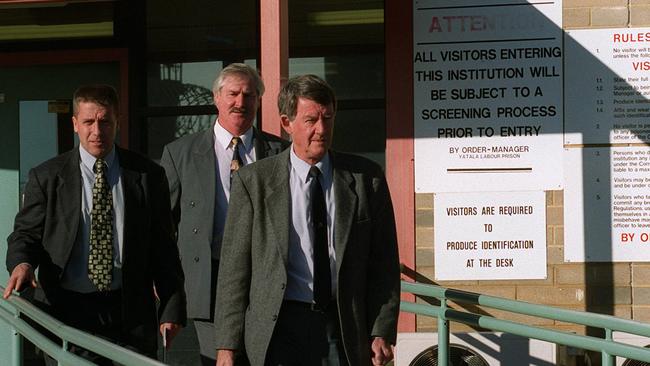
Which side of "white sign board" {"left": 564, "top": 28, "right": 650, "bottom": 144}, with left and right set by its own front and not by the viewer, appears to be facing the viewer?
front

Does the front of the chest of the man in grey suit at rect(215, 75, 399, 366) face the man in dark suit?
no

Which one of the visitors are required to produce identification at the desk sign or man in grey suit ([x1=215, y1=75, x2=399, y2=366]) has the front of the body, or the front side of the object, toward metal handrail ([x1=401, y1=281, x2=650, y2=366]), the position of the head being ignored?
the visitors are required to produce identification at the desk sign

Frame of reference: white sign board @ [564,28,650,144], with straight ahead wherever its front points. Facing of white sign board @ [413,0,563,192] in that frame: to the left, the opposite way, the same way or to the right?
the same way

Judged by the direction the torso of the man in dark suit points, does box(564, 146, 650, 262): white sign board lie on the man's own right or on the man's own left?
on the man's own left

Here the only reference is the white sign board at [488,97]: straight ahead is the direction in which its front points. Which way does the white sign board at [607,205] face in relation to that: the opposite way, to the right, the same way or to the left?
the same way

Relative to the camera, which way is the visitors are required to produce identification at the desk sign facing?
toward the camera

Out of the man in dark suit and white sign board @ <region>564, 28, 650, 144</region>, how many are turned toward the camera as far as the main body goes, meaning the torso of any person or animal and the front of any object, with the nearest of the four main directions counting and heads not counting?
2

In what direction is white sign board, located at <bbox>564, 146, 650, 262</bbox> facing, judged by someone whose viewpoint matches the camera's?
facing the viewer

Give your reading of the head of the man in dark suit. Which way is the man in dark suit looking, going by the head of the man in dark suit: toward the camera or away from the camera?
toward the camera

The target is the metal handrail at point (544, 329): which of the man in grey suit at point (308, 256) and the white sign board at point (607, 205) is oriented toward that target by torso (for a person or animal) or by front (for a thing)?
the white sign board

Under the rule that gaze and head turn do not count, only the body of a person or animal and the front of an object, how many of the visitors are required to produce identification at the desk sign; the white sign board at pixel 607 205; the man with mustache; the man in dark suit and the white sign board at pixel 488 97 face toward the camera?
5

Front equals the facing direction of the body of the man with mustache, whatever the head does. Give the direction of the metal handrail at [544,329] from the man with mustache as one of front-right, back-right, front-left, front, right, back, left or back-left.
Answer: left

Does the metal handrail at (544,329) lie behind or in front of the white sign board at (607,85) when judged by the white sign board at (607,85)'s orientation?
in front
